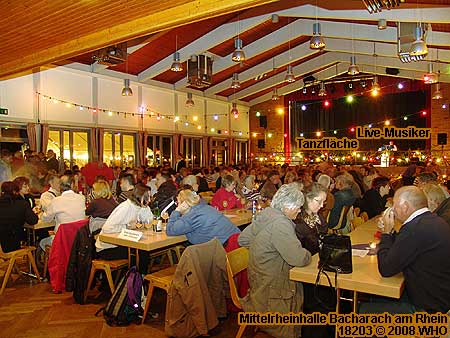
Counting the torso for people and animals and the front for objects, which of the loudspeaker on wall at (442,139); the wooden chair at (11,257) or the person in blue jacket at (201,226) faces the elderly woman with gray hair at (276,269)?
the loudspeaker on wall

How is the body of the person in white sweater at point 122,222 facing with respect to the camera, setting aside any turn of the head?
to the viewer's right

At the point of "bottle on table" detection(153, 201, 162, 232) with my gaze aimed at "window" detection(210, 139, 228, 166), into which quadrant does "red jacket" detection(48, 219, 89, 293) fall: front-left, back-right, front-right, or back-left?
back-left

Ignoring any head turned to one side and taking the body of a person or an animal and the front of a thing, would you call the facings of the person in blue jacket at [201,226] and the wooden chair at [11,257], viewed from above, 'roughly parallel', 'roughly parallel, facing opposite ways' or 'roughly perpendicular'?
roughly parallel, facing opposite ways

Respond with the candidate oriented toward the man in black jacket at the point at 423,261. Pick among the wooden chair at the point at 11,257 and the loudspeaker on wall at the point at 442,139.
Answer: the loudspeaker on wall
